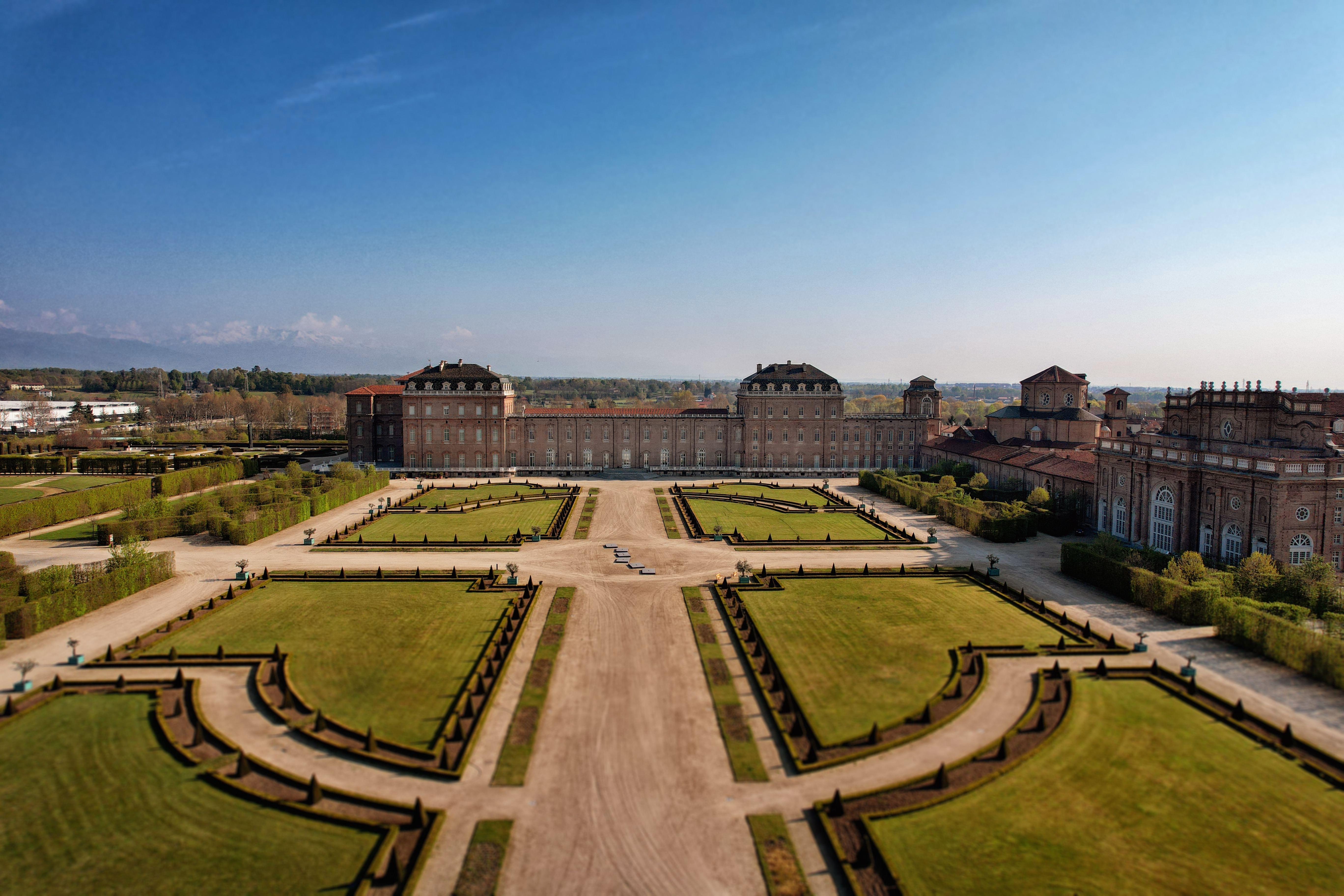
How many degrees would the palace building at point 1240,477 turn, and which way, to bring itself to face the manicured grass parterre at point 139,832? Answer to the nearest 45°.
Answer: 0° — it already faces it

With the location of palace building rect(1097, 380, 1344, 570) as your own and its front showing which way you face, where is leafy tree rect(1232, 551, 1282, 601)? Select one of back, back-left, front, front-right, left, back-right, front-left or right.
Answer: front-left

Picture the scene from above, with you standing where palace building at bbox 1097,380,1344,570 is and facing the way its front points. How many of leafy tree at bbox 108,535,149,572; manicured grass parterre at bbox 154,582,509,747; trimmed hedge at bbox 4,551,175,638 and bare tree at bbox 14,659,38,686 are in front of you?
4

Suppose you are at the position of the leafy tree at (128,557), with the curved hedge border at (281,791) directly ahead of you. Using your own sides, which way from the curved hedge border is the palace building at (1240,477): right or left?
left

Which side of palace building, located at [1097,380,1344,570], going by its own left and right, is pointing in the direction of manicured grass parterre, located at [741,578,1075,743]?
front

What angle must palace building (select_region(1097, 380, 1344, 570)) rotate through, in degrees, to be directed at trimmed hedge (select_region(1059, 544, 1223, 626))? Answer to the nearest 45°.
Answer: approximately 45° to its left

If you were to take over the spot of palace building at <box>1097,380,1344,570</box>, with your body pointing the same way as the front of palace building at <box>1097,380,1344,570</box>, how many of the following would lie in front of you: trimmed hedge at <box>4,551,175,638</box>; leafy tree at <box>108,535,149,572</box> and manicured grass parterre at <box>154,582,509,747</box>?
3

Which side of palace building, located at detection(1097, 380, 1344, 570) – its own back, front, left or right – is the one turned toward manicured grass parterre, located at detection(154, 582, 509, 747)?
front

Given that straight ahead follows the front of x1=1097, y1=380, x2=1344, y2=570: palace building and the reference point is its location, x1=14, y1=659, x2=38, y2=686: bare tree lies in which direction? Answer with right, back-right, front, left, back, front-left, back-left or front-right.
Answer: front

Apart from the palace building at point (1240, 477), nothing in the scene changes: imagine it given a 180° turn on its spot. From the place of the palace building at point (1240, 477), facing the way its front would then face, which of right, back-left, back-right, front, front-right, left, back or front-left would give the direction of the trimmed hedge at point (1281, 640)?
back-right

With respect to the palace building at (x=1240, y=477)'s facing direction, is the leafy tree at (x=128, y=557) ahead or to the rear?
ahead
